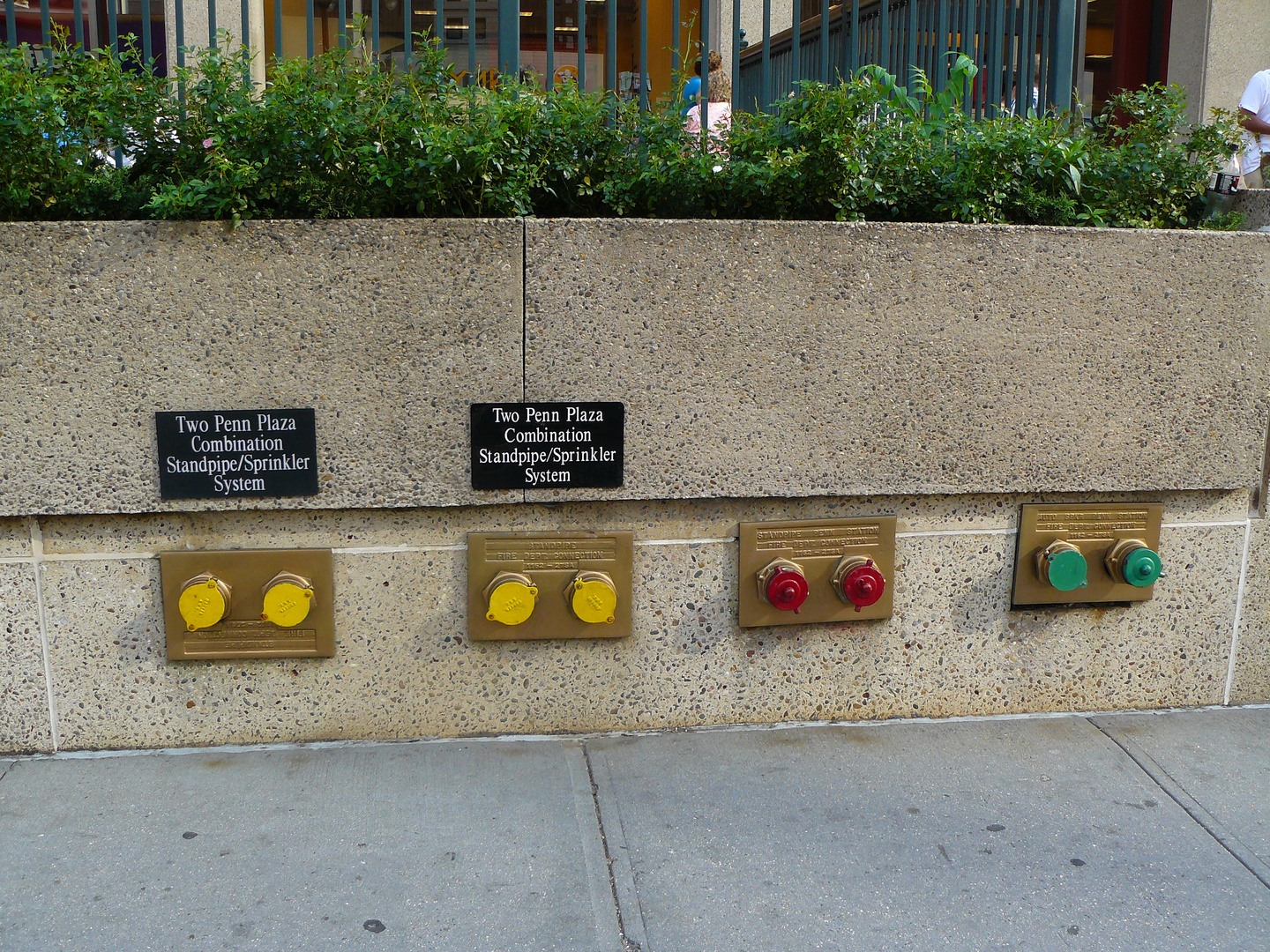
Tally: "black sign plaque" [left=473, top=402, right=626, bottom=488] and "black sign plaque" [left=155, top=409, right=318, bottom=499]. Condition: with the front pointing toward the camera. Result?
2

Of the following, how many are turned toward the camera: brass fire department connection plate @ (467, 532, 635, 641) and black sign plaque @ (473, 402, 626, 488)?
2

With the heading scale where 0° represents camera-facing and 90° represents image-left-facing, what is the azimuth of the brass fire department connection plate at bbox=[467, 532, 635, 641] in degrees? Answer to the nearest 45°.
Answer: approximately 0°

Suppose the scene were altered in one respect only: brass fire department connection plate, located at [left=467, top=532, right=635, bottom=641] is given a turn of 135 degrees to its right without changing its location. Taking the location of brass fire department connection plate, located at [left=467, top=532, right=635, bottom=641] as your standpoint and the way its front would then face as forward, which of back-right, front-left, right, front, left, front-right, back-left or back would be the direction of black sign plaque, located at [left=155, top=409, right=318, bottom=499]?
front-left

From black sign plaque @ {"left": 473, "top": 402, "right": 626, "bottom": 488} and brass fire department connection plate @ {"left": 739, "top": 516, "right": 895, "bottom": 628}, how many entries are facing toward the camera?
2

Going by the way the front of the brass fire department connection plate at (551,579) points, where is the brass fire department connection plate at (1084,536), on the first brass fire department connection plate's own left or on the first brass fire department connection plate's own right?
on the first brass fire department connection plate's own left

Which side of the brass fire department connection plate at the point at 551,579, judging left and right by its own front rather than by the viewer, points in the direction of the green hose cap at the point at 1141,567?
left

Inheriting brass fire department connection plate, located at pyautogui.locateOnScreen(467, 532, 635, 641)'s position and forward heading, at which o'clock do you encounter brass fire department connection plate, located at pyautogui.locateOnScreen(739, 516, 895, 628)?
brass fire department connection plate, located at pyautogui.locateOnScreen(739, 516, 895, 628) is roughly at 9 o'clock from brass fire department connection plate, located at pyautogui.locateOnScreen(467, 532, 635, 641).

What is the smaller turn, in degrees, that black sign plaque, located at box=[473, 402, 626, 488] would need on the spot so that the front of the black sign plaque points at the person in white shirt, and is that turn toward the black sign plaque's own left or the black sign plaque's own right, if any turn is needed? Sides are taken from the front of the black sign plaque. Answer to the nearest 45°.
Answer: approximately 135° to the black sign plaque's own left

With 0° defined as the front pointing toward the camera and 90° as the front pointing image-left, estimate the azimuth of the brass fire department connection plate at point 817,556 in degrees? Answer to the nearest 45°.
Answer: approximately 0°

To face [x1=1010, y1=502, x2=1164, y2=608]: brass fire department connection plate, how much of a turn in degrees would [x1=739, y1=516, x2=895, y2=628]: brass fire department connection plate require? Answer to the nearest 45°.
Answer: approximately 90° to its left

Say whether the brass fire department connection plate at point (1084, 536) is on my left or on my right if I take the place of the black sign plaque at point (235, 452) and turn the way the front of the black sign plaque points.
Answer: on my left
